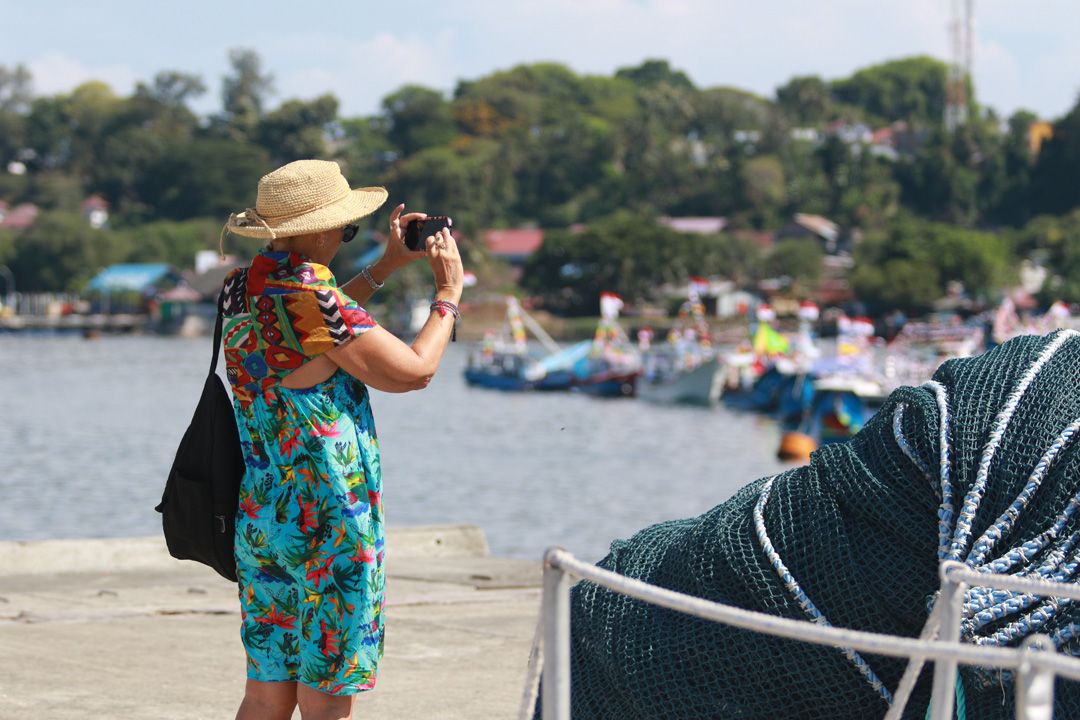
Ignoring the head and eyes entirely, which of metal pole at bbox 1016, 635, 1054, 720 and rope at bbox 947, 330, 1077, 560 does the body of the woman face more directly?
the rope

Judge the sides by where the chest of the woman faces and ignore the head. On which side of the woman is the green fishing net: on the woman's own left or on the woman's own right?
on the woman's own right

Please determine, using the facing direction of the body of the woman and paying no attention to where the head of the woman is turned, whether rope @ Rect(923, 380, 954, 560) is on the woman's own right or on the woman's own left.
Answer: on the woman's own right

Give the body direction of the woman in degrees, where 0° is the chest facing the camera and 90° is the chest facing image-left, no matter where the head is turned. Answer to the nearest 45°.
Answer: approximately 225°

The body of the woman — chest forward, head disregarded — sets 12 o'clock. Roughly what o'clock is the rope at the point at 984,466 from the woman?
The rope is roughly at 2 o'clock from the woman.

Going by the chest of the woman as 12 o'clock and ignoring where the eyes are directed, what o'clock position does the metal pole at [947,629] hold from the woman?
The metal pole is roughly at 3 o'clock from the woman.

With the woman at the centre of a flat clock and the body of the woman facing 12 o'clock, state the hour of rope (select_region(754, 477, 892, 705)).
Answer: The rope is roughly at 2 o'clock from the woman.

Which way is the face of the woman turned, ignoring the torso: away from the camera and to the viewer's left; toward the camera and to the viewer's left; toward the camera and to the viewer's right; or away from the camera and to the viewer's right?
away from the camera and to the viewer's right

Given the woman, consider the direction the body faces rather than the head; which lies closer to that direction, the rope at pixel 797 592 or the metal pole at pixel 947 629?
the rope

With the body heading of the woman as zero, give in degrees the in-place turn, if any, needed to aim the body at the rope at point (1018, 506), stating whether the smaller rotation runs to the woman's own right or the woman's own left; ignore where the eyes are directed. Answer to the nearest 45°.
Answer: approximately 45° to the woman's own right

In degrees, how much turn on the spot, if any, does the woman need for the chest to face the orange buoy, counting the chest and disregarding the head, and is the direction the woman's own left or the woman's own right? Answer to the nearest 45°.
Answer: approximately 45° to the woman's own left

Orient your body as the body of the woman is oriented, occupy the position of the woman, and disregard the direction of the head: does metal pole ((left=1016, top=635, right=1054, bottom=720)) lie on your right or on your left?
on your right
